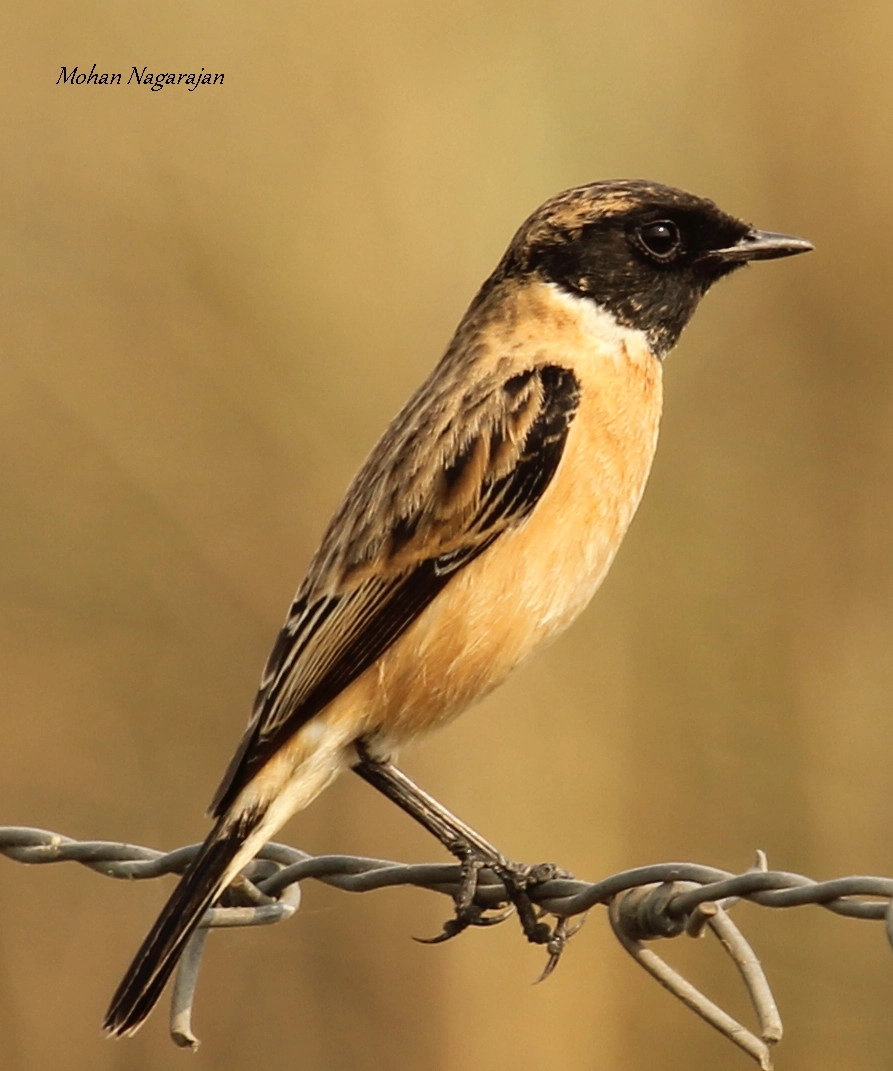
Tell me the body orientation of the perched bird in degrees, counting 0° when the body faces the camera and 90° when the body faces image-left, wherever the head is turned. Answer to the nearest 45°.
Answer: approximately 270°
